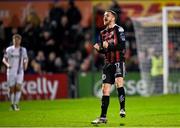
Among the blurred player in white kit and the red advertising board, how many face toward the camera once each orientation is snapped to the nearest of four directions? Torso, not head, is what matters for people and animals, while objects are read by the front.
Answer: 2

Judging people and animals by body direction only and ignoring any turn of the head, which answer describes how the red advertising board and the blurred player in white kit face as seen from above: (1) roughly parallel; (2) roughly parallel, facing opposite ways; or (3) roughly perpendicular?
roughly parallel

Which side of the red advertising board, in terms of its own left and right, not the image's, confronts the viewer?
front

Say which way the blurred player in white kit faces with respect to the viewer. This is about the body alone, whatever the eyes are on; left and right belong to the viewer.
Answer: facing the viewer

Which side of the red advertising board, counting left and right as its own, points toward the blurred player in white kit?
front
